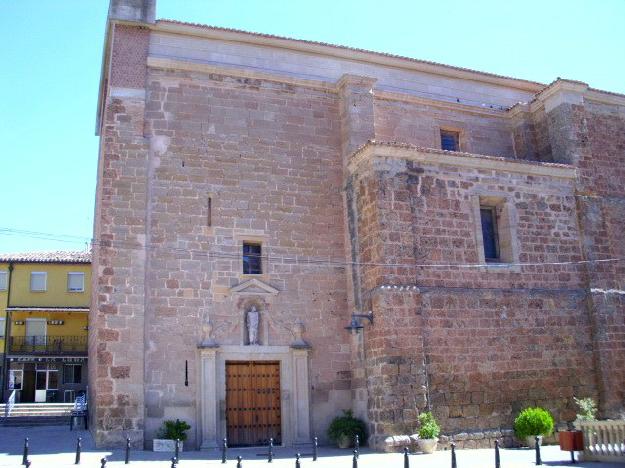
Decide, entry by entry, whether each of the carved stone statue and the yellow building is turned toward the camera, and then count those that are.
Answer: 2

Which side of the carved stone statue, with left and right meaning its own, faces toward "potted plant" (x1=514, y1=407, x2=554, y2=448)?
left

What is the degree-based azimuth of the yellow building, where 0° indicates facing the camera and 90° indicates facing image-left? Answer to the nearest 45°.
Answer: approximately 0°

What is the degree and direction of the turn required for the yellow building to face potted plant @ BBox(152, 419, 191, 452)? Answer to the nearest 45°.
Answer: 0° — it already faces it

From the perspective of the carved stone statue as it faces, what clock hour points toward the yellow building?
The yellow building is roughly at 5 o'clock from the carved stone statue.

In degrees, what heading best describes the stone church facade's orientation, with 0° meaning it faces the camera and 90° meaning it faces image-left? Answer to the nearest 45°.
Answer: approximately 0°
